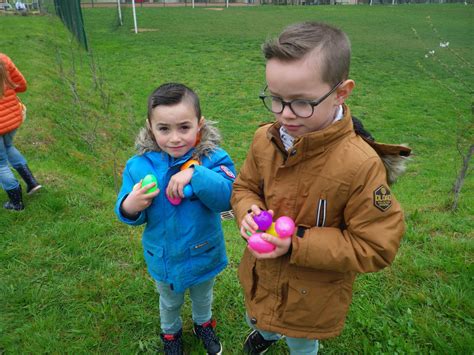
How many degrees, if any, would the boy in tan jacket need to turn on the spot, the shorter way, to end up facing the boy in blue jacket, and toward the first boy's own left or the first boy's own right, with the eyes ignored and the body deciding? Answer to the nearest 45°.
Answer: approximately 45° to the first boy's own right

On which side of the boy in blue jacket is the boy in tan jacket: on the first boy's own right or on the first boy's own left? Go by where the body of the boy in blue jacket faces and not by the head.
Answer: on the first boy's own left

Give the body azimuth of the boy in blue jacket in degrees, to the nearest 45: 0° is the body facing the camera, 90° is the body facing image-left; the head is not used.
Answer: approximately 0°
